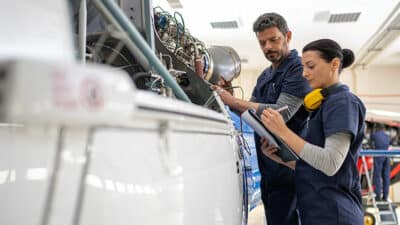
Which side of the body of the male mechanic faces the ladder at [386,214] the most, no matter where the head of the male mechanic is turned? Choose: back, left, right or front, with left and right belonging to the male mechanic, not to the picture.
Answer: back

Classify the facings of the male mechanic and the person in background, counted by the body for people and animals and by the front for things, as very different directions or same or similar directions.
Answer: very different directions

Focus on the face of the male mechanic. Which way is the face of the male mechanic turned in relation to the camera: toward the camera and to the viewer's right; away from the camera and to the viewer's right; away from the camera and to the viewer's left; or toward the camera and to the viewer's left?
toward the camera and to the viewer's left

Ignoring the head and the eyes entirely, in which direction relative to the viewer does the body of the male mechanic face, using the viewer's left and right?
facing the viewer and to the left of the viewer

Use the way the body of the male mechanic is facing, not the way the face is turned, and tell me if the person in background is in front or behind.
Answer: behind
